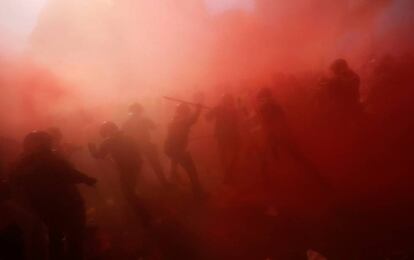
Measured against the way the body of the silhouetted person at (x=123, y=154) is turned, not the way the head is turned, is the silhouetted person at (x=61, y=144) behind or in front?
in front

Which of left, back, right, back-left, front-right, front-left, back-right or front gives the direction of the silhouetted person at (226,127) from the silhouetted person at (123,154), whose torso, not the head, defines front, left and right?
back

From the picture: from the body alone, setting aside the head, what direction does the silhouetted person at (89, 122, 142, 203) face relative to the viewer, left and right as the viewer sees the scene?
facing to the left of the viewer

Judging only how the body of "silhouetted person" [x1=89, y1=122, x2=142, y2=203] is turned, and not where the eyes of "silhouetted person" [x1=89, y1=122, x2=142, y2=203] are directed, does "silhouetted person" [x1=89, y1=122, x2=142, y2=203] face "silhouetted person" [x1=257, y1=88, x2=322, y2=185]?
no
